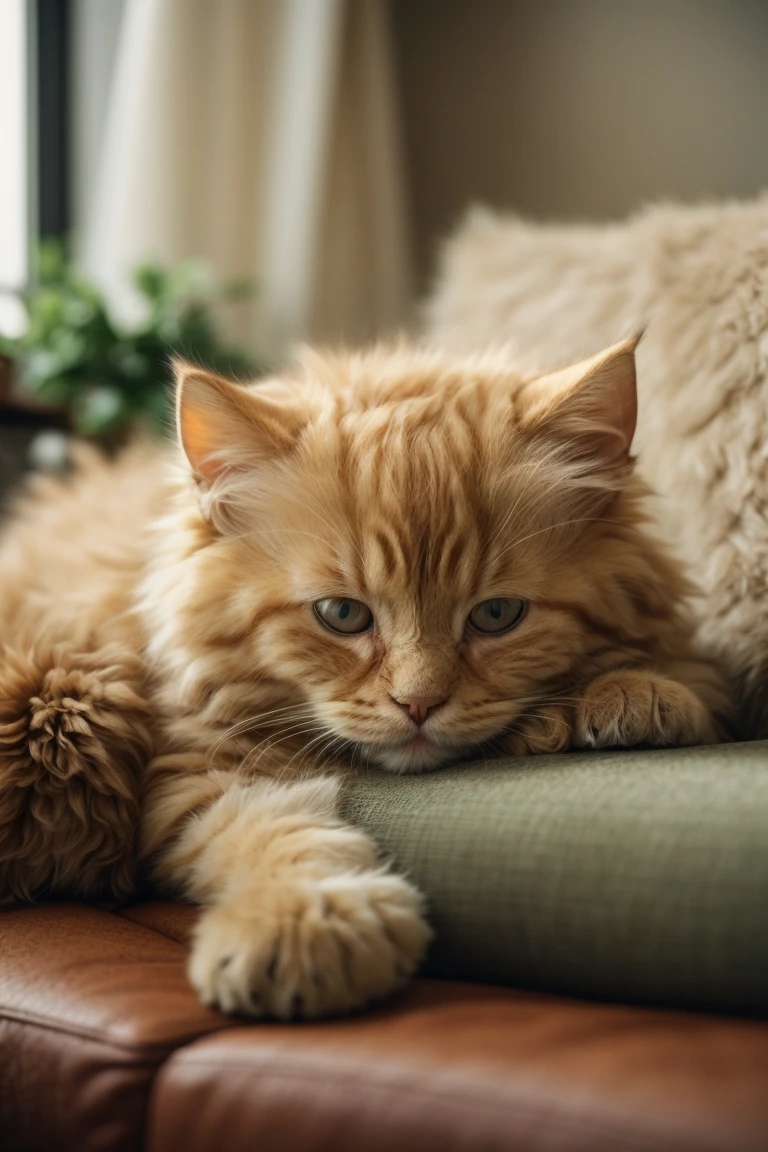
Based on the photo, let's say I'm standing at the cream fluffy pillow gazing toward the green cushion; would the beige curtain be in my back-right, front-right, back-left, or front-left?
back-right

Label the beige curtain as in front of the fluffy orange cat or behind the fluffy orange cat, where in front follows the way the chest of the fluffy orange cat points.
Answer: behind

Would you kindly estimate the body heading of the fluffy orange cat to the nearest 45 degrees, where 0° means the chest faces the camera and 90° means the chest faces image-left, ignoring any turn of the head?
approximately 315°

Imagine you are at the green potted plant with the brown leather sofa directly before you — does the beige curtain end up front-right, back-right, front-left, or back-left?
back-left
